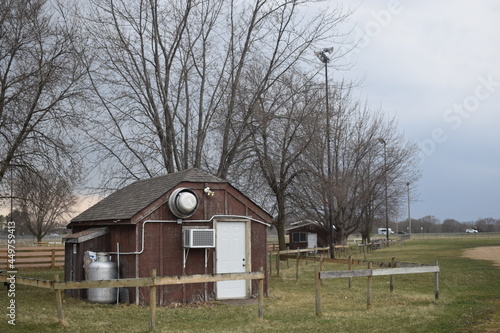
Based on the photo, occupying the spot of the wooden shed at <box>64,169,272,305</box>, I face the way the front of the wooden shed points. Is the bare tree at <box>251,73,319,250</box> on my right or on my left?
on my left

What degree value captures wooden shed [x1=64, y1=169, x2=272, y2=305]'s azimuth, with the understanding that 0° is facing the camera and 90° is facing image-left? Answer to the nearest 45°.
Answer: approximately 315°
